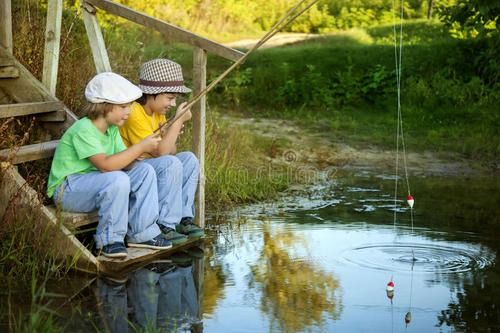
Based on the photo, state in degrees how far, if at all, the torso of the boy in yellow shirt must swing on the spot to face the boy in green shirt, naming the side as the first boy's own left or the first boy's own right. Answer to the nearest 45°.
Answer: approximately 90° to the first boy's own right

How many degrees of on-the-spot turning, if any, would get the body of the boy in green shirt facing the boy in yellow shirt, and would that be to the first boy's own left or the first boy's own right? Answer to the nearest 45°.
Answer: approximately 45° to the first boy's own left

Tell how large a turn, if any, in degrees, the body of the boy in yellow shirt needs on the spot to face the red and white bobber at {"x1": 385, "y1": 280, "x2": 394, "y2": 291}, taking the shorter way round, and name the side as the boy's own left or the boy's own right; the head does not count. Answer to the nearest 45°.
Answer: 0° — they already face it

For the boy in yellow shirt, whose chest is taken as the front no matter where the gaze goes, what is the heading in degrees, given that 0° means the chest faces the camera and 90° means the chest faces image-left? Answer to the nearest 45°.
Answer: approximately 315°

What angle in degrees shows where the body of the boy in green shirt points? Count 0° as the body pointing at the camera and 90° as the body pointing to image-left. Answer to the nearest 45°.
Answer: approximately 270°

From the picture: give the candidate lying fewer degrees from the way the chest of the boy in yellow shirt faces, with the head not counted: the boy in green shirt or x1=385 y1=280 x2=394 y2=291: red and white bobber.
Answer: the red and white bobber
